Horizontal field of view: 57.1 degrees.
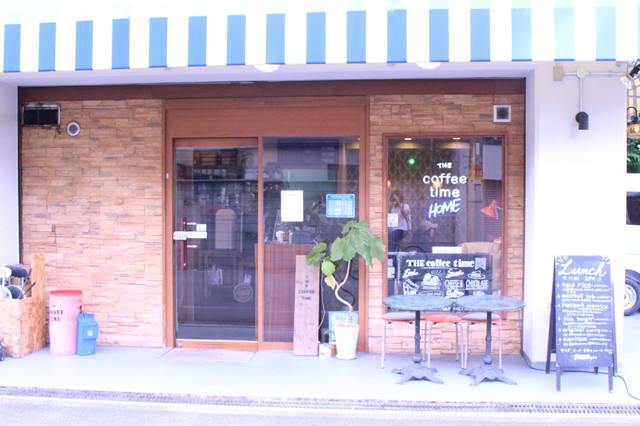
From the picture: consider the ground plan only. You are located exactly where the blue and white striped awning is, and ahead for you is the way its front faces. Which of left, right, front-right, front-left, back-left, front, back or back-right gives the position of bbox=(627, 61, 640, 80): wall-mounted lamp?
left

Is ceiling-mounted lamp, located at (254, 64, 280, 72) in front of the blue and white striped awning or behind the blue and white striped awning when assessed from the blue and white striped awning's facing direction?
behind

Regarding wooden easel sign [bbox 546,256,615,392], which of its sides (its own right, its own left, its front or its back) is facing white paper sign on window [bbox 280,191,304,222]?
right

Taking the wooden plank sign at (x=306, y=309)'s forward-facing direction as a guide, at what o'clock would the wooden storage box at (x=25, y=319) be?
The wooden storage box is roughly at 3 o'clock from the wooden plank sign.

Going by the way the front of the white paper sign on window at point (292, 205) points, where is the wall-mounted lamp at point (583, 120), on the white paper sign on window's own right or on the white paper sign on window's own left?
on the white paper sign on window's own left

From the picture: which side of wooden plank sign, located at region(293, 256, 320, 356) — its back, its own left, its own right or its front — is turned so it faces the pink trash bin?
right

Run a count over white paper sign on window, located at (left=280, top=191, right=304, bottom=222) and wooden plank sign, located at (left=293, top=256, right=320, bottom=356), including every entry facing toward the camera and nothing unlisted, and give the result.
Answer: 2
